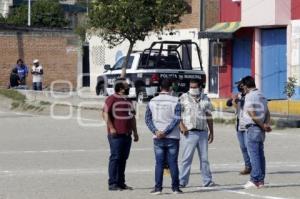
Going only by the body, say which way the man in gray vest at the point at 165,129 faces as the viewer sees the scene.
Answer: away from the camera

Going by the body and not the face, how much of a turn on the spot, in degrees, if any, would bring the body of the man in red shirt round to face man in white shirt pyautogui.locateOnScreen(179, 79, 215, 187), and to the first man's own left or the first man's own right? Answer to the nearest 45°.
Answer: approximately 45° to the first man's own left

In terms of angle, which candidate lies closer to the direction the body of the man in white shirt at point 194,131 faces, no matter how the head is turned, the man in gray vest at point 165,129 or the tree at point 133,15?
the man in gray vest

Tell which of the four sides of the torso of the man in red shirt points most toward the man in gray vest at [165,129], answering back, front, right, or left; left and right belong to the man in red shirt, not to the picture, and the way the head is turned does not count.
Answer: front

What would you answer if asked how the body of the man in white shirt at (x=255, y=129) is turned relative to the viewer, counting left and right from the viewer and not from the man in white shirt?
facing to the left of the viewer

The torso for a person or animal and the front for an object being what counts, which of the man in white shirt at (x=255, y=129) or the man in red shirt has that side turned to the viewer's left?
the man in white shirt

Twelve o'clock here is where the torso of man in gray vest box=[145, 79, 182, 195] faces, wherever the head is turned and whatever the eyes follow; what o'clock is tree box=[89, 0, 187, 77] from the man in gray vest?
The tree is roughly at 12 o'clock from the man in gray vest.

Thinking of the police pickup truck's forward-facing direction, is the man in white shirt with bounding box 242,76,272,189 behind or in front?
behind

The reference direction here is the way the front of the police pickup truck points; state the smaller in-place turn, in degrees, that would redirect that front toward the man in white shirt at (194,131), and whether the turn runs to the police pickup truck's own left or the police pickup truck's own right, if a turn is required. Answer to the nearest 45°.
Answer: approximately 135° to the police pickup truck's own left

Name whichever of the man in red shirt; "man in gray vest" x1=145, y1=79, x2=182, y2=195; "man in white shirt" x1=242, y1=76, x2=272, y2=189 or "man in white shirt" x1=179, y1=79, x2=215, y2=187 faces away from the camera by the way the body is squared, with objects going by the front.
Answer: the man in gray vest

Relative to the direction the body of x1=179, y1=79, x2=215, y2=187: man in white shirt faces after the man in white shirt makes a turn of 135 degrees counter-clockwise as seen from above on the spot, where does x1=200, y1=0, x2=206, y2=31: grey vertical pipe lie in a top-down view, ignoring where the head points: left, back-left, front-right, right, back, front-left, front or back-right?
front-left

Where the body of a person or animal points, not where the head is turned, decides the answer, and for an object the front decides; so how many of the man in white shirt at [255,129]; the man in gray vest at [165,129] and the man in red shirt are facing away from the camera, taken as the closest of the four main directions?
1

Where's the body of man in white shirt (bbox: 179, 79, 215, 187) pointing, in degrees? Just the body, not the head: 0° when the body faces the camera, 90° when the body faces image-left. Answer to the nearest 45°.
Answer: approximately 0°

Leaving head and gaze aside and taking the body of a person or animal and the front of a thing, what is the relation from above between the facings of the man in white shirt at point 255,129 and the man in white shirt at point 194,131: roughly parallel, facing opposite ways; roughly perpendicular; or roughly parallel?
roughly perpendicular
